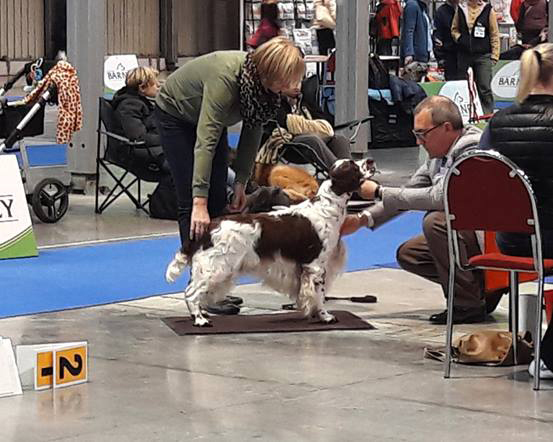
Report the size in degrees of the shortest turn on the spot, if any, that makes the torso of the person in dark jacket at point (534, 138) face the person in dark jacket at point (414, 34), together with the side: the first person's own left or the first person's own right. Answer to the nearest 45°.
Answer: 0° — they already face them

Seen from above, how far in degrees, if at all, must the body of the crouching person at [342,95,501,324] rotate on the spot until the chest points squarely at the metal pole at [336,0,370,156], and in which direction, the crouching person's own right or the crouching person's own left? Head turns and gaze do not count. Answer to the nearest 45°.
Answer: approximately 90° to the crouching person's own right

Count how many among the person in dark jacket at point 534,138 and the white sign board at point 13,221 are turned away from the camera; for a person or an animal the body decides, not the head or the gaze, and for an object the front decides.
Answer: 1

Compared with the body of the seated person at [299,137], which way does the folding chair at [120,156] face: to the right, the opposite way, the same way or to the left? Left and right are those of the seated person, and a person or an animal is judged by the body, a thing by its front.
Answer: to the left

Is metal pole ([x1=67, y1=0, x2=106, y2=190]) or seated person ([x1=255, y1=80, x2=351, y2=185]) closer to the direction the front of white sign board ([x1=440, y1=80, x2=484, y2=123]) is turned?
the seated person

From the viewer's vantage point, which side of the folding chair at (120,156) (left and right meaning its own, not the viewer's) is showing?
right

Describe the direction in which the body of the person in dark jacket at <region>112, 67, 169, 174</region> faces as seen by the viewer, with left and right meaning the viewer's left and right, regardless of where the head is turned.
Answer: facing to the right of the viewer

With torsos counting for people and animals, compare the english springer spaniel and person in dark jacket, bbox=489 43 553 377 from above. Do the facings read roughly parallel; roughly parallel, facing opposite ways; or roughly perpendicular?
roughly perpendicular

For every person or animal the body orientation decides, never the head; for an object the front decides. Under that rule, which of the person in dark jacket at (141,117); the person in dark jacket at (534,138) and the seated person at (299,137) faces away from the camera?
the person in dark jacket at (534,138)

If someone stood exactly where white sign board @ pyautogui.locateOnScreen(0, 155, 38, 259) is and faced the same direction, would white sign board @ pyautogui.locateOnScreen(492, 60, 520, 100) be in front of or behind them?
behind
